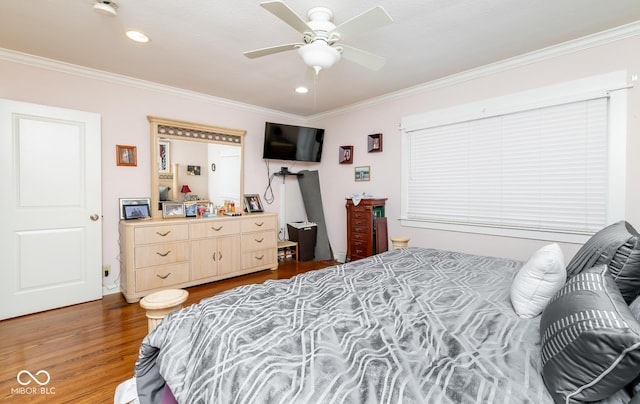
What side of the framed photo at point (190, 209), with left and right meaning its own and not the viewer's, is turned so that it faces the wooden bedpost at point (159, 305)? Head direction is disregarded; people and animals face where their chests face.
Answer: front

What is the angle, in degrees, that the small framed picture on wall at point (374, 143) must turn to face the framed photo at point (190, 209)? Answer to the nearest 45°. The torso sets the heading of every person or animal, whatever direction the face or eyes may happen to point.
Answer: approximately 45° to its right

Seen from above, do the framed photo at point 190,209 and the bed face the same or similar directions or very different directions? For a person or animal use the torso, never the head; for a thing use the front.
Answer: very different directions

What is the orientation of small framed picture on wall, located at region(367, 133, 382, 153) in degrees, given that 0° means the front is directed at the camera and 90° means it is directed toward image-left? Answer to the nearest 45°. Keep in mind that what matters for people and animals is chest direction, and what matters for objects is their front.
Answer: approximately 45°

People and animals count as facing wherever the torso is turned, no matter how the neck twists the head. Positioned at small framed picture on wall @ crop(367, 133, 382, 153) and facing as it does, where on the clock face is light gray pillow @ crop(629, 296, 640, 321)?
The light gray pillow is roughly at 10 o'clock from the small framed picture on wall.

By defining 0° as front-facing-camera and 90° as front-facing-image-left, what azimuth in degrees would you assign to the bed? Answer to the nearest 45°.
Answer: approximately 135°

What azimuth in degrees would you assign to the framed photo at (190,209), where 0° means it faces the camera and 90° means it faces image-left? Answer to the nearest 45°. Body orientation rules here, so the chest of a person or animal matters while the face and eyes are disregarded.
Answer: approximately 0°

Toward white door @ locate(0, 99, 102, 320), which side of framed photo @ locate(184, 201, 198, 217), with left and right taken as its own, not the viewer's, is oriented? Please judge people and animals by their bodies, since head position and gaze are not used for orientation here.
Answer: right

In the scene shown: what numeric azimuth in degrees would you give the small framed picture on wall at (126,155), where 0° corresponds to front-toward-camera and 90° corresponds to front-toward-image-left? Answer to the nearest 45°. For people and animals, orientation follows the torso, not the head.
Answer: approximately 0°
